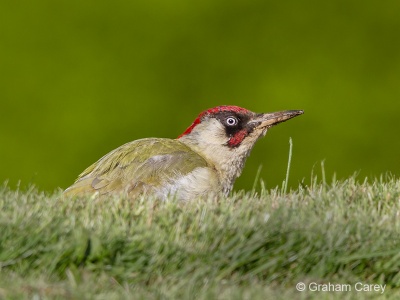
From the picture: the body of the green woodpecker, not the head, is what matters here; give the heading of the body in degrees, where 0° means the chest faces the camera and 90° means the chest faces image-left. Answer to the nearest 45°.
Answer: approximately 270°
